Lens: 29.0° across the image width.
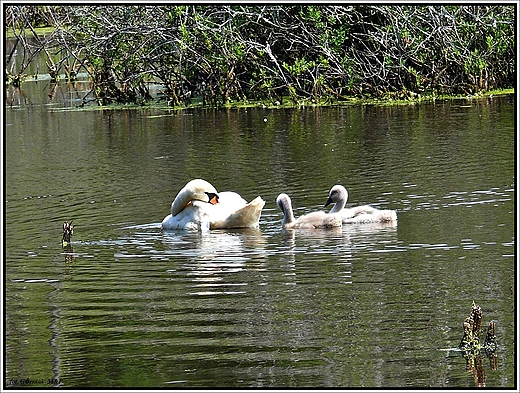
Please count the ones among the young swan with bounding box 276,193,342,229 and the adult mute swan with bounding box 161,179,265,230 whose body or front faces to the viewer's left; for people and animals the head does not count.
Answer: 2

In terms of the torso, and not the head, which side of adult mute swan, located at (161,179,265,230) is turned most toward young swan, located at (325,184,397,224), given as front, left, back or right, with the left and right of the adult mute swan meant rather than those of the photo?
back

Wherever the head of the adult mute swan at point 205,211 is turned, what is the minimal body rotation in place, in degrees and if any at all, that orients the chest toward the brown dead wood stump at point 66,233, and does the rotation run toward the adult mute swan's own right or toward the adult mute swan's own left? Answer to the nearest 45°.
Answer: approximately 45° to the adult mute swan's own left

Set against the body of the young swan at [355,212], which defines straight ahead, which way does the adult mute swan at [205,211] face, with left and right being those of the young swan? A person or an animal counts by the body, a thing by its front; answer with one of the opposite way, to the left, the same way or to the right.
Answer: the same way

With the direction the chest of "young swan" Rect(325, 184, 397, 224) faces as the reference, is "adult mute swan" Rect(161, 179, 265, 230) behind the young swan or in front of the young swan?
in front

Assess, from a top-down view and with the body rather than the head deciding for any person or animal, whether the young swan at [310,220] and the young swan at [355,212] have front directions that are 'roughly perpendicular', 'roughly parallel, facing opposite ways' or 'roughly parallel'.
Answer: roughly parallel

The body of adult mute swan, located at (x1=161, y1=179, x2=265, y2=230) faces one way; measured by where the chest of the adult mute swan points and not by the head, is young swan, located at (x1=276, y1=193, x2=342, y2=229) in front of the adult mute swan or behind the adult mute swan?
behind

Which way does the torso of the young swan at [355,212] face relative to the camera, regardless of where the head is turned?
to the viewer's left

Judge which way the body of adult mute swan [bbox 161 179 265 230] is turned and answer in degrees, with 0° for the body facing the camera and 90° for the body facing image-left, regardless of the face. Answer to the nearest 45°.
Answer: approximately 90°

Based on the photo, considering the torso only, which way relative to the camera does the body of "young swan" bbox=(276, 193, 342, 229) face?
to the viewer's left

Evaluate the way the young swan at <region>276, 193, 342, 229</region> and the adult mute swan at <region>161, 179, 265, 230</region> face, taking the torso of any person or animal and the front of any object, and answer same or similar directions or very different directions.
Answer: same or similar directions

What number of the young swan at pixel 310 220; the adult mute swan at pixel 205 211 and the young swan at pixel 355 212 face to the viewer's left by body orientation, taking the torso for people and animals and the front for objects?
3
